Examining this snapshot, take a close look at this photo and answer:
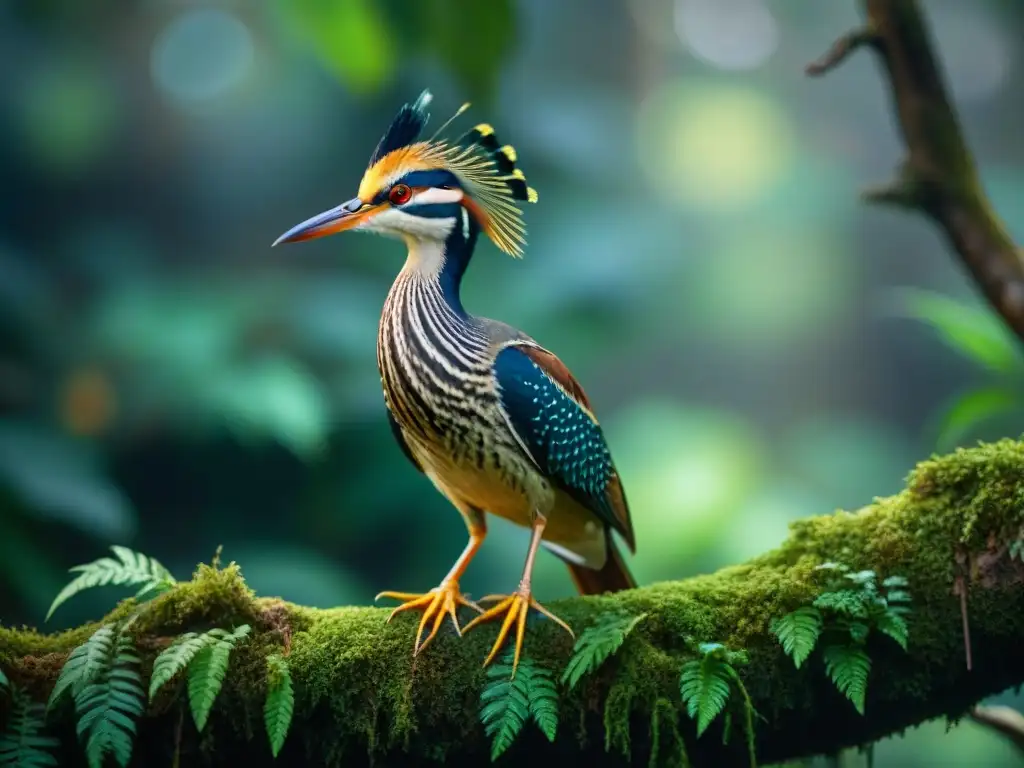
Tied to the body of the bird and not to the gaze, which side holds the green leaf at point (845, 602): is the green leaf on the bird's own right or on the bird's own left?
on the bird's own left

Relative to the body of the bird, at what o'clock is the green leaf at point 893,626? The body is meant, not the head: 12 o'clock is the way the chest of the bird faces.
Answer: The green leaf is roughly at 8 o'clock from the bird.

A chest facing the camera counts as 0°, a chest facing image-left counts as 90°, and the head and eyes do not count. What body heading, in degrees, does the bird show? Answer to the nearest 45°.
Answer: approximately 45°

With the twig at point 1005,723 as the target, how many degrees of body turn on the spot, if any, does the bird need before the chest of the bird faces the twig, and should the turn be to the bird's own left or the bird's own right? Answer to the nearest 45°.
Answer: approximately 180°

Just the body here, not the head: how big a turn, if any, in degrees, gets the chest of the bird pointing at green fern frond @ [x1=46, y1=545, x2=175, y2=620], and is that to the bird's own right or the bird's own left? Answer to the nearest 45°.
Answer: approximately 45° to the bird's own right
